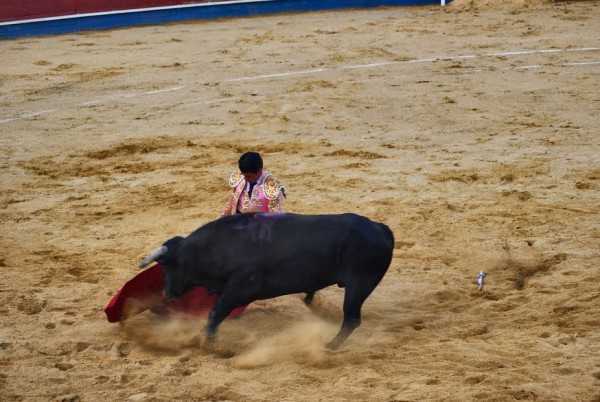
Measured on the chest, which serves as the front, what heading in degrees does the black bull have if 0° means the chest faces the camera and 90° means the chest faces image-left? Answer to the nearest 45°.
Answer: approximately 90°
